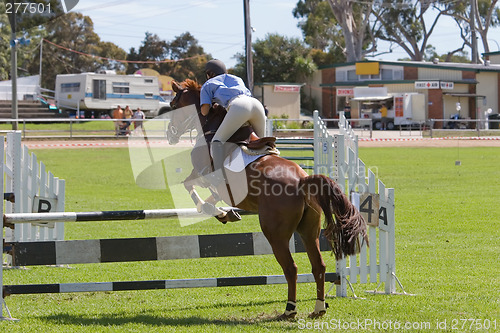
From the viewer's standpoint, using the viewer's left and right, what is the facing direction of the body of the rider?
facing away from the viewer and to the left of the viewer

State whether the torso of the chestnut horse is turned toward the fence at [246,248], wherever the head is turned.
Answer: yes

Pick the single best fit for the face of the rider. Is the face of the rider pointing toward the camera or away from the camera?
away from the camera

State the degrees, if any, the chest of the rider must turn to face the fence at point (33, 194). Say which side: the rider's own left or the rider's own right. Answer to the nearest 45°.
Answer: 0° — they already face it

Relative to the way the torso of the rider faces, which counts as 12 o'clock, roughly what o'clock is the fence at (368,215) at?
The fence is roughly at 4 o'clock from the rider.

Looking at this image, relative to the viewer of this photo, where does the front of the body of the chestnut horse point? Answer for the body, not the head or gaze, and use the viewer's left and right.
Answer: facing away from the viewer and to the left of the viewer
